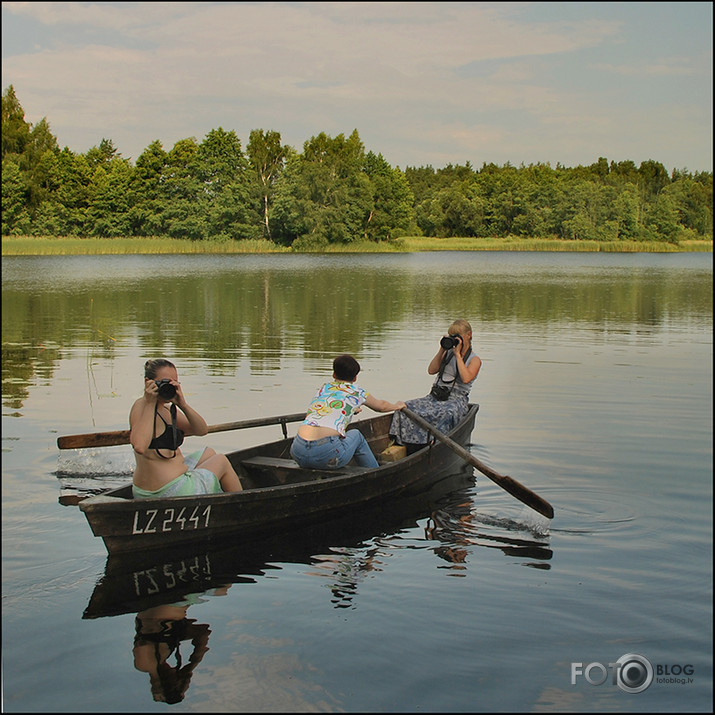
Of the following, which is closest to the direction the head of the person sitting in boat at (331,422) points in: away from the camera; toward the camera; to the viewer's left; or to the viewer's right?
away from the camera

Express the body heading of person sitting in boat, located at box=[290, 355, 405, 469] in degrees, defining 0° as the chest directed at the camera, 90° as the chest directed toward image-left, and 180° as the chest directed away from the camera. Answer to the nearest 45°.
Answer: approximately 225°

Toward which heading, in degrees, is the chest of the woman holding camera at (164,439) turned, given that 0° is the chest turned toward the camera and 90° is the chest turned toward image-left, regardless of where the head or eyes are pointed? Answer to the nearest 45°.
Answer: approximately 315°

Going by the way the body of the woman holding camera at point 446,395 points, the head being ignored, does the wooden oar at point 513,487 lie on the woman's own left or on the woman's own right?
on the woman's own left

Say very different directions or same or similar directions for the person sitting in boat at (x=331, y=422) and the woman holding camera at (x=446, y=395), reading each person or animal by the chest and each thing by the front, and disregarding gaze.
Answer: very different directions
